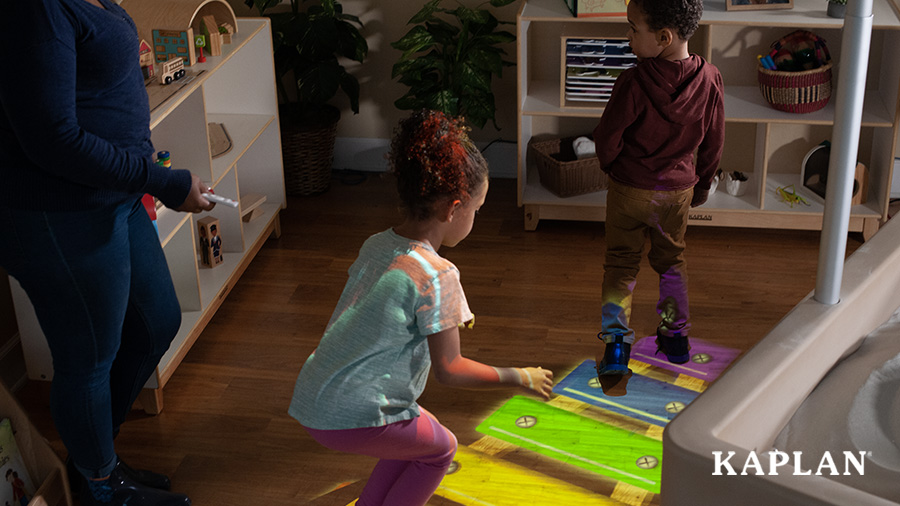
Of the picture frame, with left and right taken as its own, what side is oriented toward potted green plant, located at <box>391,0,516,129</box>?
right

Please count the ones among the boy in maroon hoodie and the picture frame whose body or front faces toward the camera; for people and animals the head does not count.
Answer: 1

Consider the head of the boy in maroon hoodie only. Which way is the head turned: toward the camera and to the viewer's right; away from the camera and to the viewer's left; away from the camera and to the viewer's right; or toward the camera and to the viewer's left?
away from the camera and to the viewer's left

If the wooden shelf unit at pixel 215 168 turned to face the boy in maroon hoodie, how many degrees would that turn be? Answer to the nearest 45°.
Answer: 0° — it already faces them

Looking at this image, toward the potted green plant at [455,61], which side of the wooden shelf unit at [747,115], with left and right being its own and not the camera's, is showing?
right

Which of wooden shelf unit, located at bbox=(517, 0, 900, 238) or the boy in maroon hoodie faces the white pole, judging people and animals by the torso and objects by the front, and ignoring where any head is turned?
the wooden shelf unit

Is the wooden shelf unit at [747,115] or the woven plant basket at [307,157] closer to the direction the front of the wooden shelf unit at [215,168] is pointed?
the wooden shelf unit

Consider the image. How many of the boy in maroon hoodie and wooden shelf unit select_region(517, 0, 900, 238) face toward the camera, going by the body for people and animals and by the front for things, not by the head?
1

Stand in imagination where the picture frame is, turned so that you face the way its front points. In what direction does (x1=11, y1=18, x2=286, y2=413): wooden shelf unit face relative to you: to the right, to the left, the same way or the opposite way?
to the left

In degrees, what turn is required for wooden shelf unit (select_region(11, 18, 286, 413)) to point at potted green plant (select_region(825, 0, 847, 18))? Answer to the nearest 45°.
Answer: approximately 45° to its left

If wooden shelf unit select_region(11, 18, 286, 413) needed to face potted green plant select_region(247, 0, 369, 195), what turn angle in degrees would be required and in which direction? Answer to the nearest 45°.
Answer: approximately 90° to its left

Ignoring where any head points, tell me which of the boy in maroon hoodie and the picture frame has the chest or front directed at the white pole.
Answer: the picture frame

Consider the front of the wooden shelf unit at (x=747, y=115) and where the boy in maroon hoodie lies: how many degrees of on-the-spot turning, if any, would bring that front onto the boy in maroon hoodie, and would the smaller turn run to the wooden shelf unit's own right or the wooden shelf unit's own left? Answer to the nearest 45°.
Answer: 0° — it already faces them
